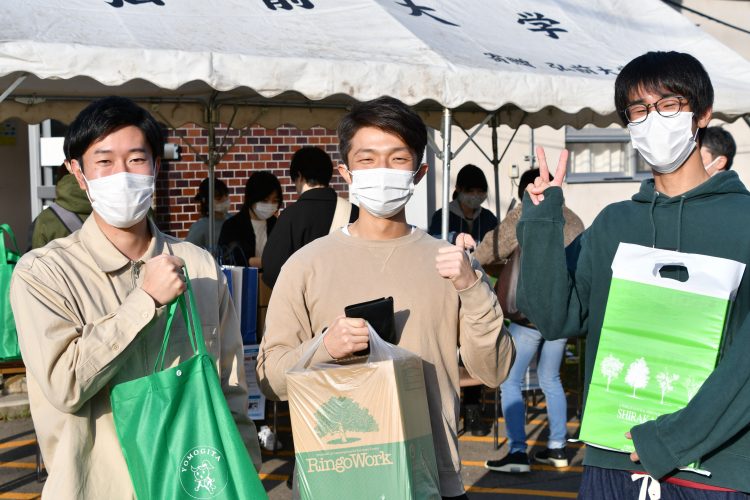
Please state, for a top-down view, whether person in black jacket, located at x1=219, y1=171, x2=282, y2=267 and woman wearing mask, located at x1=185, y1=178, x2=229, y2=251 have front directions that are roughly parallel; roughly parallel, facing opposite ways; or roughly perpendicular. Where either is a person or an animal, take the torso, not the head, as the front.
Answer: roughly parallel

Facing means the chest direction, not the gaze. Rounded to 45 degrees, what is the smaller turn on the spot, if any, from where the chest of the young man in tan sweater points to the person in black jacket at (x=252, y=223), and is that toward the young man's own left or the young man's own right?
approximately 180°

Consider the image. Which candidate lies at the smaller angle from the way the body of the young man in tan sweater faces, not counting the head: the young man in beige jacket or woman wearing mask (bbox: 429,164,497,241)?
the young man in beige jacket

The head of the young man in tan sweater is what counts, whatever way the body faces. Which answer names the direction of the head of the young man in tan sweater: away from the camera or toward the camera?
toward the camera

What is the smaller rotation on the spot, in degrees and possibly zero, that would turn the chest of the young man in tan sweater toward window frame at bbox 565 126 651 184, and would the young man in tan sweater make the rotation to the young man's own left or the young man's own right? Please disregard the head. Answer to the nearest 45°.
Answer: approximately 180°

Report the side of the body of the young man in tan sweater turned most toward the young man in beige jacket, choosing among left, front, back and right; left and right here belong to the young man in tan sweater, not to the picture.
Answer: right

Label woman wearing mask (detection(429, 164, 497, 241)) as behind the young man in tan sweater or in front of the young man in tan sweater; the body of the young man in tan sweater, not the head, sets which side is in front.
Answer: behind

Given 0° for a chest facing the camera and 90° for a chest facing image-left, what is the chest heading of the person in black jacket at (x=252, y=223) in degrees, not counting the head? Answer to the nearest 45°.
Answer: approximately 315°

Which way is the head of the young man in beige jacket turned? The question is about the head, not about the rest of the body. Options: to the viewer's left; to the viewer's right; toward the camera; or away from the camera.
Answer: toward the camera

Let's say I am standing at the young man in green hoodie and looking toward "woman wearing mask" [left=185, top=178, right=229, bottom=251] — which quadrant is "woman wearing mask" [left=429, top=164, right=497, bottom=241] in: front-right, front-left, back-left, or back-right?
front-right

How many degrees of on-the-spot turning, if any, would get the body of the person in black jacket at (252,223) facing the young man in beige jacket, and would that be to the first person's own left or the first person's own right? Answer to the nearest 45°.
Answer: approximately 45° to the first person's own right

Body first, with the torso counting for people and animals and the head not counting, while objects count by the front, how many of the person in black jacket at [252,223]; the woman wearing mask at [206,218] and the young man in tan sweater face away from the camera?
0

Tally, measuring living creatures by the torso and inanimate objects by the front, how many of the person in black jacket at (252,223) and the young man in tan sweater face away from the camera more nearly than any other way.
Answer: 0

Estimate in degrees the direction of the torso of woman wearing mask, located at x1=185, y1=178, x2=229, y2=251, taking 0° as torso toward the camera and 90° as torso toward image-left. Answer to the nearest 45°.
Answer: approximately 315°

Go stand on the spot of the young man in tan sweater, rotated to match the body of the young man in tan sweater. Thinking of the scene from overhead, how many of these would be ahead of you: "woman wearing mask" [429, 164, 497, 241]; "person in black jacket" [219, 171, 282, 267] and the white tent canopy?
0

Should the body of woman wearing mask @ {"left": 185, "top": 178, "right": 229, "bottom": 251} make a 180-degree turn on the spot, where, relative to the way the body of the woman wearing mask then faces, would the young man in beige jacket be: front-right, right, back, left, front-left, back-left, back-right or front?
back-left

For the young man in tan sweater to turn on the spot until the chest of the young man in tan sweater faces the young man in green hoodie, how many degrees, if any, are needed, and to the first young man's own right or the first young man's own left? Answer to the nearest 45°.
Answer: approximately 90° to the first young man's own left

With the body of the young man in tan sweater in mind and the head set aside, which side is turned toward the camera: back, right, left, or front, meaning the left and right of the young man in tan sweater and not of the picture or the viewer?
front
